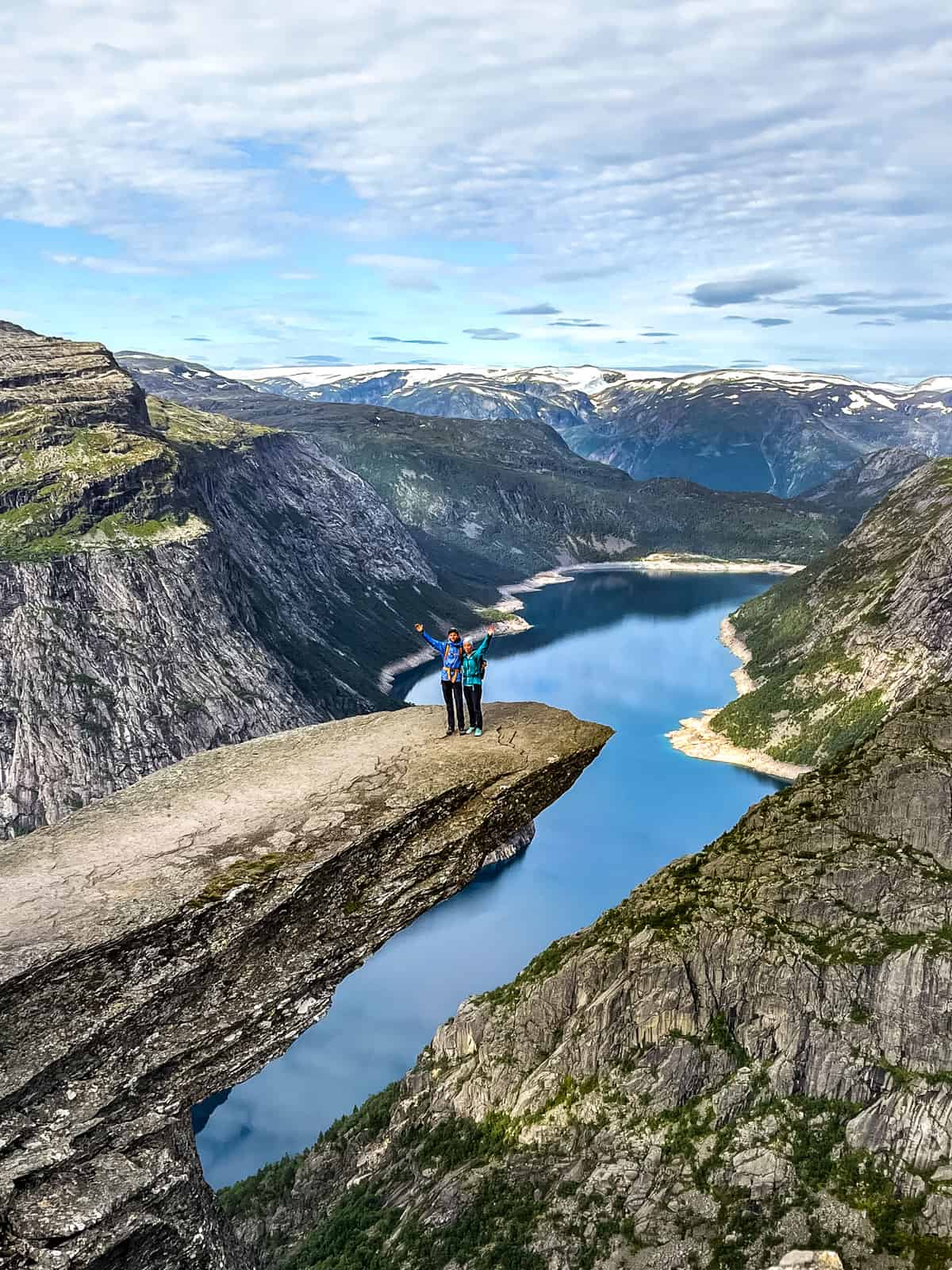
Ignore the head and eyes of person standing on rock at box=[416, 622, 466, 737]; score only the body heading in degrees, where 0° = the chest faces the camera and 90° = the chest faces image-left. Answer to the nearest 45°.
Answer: approximately 0°

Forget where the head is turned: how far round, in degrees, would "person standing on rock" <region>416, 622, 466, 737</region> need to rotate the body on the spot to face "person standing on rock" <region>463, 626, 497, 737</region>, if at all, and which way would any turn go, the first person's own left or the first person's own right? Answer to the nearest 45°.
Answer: approximately 45° to the first person's own left
